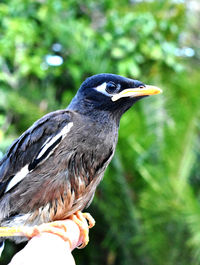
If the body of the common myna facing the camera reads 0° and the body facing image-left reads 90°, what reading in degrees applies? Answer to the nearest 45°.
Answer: approximately 270°
